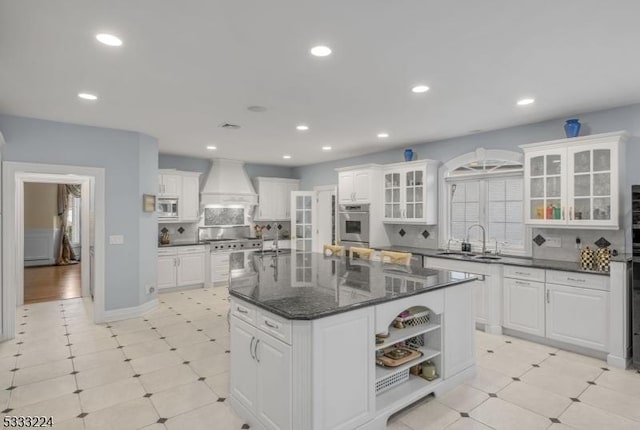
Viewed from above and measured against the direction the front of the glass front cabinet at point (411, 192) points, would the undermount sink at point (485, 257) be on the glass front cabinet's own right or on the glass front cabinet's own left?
on the glass front cabinet's own left

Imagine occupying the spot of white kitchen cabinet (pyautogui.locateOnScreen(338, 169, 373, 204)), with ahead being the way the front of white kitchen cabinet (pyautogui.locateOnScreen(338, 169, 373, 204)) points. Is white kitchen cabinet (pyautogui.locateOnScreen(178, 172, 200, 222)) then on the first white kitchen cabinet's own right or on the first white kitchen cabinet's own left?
on the first white kitchen cabinet's own right

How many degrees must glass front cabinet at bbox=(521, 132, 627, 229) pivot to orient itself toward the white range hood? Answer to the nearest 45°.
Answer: approximately 45° to its right

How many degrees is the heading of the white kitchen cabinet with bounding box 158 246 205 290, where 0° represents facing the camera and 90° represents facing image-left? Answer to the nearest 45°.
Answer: approximately 315°

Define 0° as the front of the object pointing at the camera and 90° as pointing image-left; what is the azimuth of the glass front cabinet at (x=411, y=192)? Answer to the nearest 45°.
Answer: approximately 45°

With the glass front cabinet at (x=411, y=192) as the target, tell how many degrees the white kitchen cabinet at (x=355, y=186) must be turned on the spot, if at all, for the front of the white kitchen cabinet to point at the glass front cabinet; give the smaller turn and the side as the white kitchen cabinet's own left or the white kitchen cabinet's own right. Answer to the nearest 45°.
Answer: approximately 90° to the white kitchen cabinet's own left
